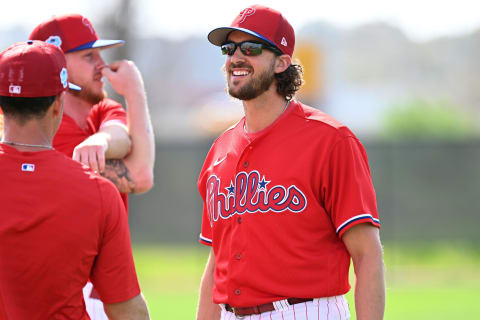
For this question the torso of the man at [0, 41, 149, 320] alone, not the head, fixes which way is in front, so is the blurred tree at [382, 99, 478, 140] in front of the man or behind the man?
in front

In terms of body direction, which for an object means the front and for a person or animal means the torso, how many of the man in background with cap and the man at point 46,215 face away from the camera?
1

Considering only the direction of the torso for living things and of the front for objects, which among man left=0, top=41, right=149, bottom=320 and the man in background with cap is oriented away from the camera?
the man

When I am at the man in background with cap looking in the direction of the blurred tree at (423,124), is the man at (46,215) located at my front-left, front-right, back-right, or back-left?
back-right

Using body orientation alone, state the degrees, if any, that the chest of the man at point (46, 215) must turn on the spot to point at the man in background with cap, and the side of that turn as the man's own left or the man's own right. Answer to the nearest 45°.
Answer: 0° — they already face them

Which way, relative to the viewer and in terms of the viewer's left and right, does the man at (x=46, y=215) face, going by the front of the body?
facing away from the viewer

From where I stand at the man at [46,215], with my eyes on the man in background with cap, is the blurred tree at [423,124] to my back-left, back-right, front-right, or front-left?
front-right

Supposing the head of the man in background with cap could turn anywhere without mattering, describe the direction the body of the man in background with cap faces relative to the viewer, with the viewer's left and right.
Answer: facing the viewer and to the right of the viewer

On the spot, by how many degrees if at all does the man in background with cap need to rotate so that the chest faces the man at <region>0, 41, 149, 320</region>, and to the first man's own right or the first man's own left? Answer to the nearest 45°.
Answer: approximately 45° to the first man's own right

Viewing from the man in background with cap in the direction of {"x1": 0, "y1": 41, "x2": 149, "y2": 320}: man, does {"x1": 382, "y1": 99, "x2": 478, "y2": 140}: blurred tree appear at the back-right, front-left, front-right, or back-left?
back-left
